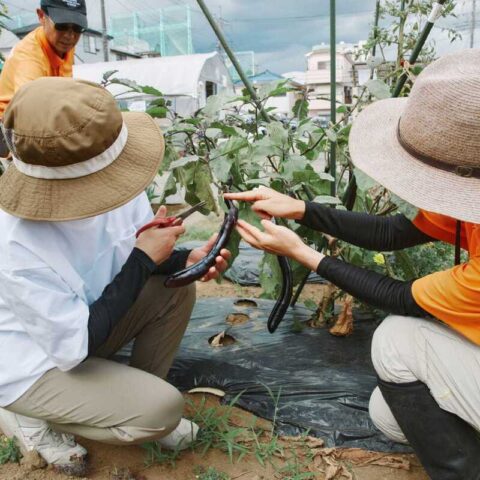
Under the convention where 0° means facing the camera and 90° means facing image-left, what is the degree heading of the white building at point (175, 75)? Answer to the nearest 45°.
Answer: approximately 315°

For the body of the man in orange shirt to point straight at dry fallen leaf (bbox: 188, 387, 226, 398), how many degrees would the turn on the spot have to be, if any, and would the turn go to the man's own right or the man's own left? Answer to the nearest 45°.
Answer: approximately 45° to the man's own right

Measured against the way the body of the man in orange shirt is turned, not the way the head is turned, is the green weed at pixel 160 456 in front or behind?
in front

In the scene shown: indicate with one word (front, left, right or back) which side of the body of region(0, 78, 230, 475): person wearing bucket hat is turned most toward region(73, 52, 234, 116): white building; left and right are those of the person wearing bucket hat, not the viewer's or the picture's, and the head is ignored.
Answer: left

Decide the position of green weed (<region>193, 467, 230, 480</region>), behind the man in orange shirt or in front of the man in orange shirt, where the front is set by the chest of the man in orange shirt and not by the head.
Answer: in front

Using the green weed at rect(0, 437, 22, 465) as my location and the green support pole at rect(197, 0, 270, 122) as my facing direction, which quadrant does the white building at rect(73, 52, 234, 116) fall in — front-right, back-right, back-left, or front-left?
front-left

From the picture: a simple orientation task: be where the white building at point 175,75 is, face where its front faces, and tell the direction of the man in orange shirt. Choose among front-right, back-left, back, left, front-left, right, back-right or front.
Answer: front-right

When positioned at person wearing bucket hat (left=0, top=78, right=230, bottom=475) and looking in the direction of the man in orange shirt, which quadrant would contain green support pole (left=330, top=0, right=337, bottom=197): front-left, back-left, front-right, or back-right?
front-right

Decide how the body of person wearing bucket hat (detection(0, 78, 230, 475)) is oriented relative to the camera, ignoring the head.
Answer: to the viewer's right

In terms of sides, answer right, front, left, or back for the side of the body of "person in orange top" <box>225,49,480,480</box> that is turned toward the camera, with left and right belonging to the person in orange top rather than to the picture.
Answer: left

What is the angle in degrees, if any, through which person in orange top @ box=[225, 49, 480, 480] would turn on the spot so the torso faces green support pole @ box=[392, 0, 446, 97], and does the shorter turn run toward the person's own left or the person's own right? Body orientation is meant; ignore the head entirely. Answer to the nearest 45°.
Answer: approximately 90° to the person's own right

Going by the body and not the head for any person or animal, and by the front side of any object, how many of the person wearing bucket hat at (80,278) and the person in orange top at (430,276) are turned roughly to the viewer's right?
1

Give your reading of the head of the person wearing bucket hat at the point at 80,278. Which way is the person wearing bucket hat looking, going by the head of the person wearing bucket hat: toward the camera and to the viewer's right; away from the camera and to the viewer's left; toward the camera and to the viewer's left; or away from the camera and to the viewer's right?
away from the camera and to the viewer's right

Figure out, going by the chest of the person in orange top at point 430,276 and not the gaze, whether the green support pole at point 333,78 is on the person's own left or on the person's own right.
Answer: on the person's own right
